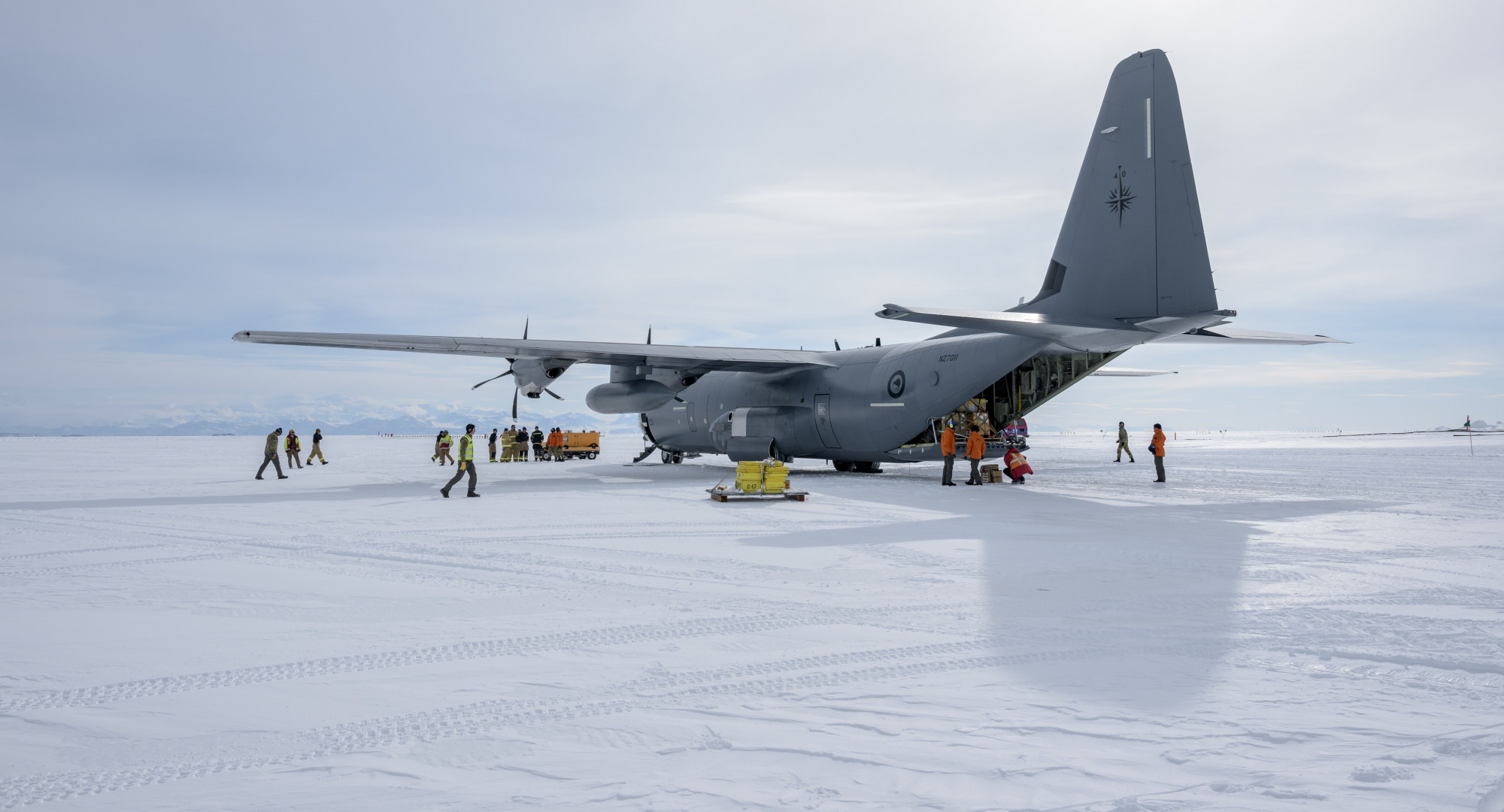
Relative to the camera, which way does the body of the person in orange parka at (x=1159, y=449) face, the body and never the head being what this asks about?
to the viewer's left

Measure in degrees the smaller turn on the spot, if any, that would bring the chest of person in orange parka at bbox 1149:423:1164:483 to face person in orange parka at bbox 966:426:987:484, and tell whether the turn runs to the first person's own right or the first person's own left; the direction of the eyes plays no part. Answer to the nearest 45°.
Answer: approximately 45° to the first person's own left

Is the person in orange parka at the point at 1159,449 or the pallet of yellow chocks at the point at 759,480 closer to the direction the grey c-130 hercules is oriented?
the pallet of yellow chocks

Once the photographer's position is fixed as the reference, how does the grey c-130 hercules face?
facing away from the viewer and to the left of the viewer

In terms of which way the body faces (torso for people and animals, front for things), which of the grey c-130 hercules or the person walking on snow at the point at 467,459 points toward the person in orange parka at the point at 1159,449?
the person walking on snow

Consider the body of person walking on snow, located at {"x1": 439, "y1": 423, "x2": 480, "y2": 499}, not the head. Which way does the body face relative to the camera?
to the viewer's right
